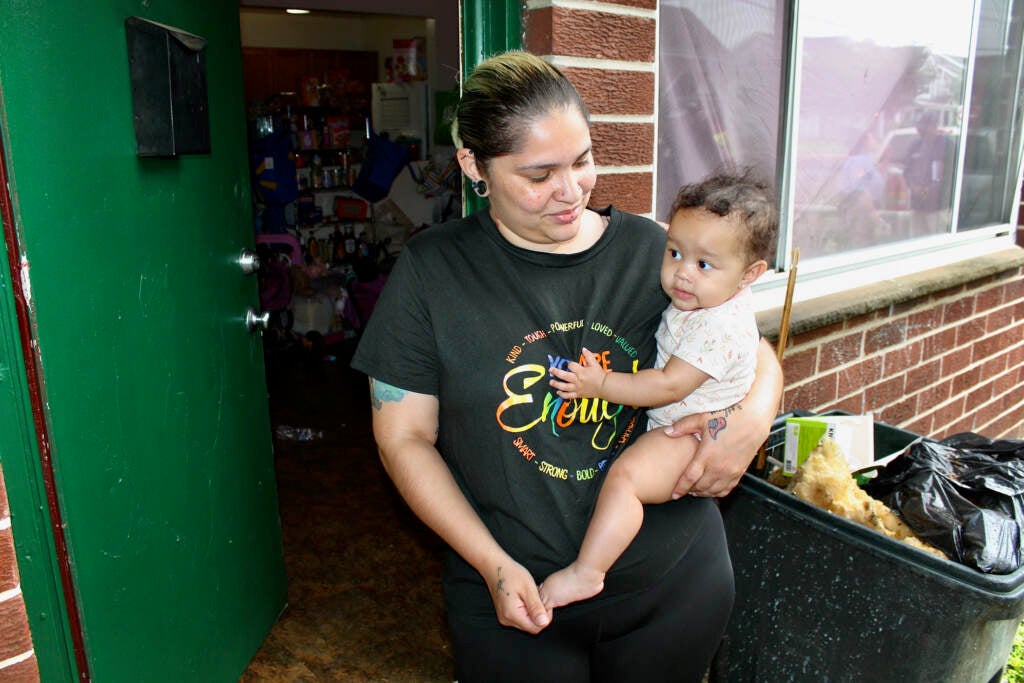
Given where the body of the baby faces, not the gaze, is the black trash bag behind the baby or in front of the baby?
behind

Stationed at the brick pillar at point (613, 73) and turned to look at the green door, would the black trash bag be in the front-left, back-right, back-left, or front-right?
back-left

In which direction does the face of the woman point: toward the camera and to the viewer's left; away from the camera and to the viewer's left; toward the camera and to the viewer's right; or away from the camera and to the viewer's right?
toward the camera and to the viewer's right

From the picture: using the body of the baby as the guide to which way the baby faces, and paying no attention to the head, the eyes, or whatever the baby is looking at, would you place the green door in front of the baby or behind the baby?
in front

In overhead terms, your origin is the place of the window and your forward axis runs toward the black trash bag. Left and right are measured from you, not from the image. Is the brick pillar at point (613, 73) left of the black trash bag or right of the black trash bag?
right

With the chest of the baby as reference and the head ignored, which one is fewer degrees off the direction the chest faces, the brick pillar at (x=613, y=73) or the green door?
the green door

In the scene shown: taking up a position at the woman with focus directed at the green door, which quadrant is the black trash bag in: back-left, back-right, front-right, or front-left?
back-right

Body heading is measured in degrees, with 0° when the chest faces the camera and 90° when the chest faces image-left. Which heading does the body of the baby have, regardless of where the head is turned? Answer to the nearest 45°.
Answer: approximately 90°
